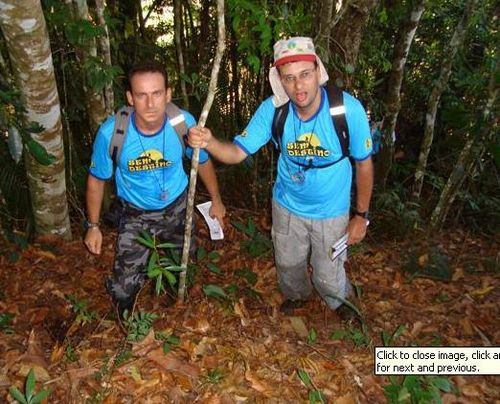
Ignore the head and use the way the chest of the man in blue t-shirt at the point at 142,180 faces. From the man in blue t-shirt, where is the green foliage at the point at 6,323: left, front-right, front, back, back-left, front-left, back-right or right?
right

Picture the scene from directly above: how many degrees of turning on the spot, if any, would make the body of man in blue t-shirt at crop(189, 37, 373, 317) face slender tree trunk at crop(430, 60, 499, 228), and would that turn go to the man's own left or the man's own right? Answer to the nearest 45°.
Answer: approximately 135° to the man's own left

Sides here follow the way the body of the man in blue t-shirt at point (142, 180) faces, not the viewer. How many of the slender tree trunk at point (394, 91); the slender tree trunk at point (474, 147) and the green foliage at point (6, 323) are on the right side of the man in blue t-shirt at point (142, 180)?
1

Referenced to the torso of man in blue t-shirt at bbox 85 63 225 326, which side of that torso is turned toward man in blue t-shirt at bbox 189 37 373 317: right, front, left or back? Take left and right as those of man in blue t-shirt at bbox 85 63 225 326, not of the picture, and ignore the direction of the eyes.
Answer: left

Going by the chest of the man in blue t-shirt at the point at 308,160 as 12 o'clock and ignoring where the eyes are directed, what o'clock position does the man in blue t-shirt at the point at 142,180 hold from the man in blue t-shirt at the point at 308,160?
the man in blue t-shirt at the point at 142,180 is roughly at 3 o'clock from the man in blue t-shirt at the point at 308,160.

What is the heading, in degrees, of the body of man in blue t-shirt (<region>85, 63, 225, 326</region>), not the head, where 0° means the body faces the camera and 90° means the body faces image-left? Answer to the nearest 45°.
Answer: approximately 0°

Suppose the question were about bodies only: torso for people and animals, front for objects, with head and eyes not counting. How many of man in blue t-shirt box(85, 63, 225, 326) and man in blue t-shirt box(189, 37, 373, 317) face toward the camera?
2

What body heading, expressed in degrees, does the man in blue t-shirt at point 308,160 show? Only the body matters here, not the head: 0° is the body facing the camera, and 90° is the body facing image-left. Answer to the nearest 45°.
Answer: approximately 0°

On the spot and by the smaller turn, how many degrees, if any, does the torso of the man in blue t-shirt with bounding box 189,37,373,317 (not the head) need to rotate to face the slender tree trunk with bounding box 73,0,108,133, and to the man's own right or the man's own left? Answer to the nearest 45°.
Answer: approximately 135° to the man's own right

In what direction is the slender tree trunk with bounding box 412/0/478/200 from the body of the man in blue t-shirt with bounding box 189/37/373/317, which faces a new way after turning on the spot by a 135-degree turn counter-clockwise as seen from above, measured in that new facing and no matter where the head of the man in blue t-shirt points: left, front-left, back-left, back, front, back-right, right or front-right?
front

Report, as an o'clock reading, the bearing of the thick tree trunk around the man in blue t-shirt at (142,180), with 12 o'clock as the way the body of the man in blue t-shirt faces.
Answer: The thick tree trunk is roughly at 4 o'clock from the man in blue t-shirt.

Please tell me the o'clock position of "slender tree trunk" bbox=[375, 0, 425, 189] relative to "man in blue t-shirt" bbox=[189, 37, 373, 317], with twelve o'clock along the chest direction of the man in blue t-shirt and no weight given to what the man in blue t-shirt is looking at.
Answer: The slender tree trunk is roughly at 7 o'clock from the man in blue t-shirt.

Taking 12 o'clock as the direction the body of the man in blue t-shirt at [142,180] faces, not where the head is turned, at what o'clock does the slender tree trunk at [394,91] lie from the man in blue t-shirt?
The slender tree trunk is roughly at 8 o'clock from the man in blue t-shirt.
